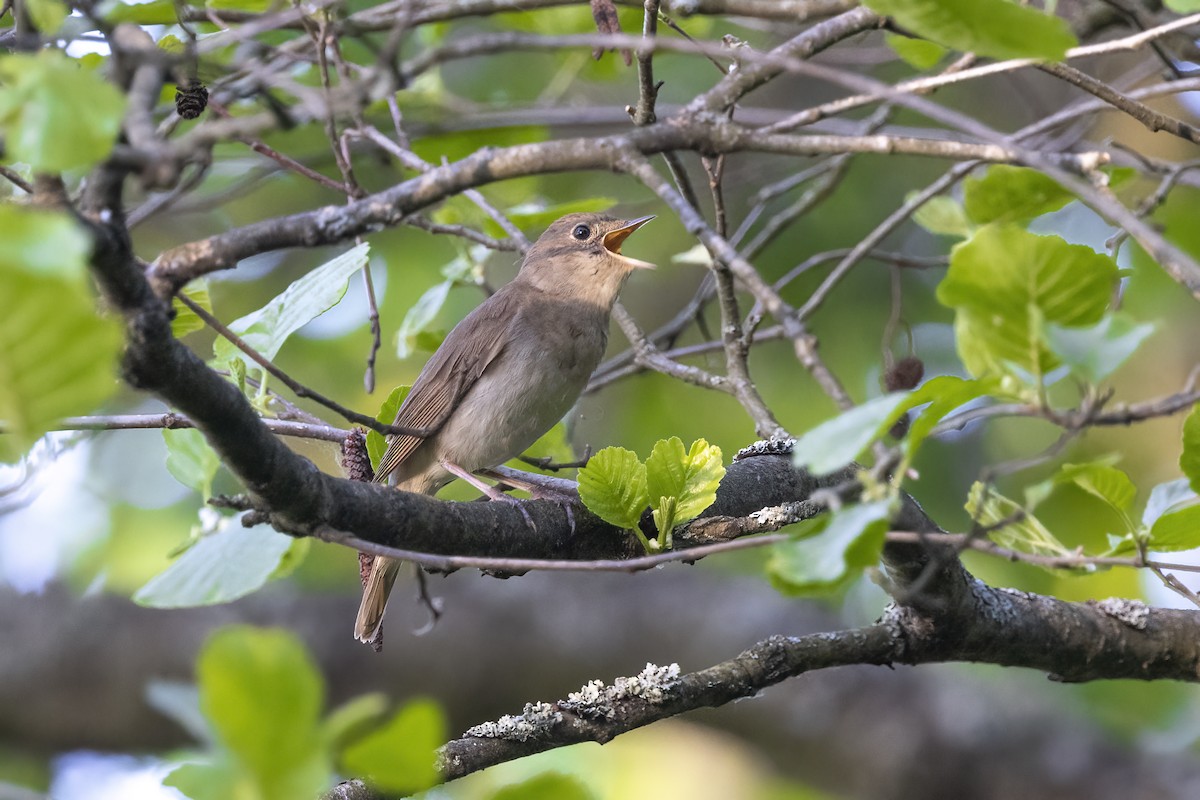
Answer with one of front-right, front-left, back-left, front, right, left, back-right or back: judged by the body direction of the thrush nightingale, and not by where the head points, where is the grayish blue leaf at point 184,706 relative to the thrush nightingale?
right

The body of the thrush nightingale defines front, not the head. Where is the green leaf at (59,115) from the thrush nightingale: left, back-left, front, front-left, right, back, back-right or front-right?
right

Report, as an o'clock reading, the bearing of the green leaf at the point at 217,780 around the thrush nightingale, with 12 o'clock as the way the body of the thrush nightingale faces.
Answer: The green leaf is roughly at 3 o'clock from the thrush nightingale.

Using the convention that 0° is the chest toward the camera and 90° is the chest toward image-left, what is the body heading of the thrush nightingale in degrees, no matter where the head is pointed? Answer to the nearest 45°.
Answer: approximately 270°

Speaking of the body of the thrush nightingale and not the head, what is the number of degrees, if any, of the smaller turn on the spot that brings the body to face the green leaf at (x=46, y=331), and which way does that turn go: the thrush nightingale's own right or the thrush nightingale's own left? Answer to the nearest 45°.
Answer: approximately 90° to the thrush nightingale's own right

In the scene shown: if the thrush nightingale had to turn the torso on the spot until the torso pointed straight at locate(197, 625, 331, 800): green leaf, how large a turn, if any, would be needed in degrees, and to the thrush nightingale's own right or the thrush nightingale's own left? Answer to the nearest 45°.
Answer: approximately 90° to the thrush nightingale's own right

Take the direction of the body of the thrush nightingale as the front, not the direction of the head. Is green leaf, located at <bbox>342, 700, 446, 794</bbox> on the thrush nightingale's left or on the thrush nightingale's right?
on the thrush nightingale's right
